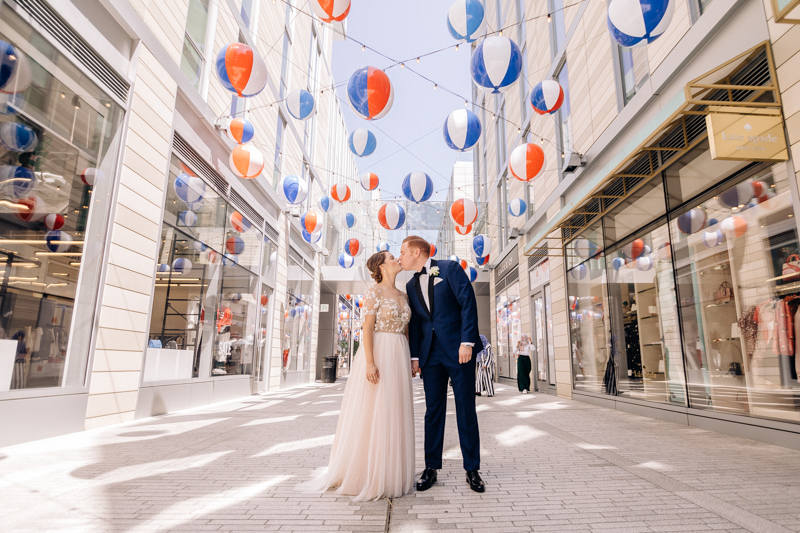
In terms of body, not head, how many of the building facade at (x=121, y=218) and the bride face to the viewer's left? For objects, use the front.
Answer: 0

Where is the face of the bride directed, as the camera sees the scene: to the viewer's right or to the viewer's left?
to the viewer's right

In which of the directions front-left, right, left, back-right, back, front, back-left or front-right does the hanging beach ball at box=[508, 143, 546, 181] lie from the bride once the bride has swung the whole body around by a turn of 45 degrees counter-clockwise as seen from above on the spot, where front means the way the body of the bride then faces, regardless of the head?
front-left

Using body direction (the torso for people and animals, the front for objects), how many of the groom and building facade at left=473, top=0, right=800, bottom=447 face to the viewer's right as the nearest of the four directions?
0

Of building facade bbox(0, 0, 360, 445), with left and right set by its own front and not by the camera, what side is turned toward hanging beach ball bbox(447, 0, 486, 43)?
front

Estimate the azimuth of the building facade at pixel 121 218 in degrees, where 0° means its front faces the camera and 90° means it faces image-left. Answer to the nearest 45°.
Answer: approximately 315°

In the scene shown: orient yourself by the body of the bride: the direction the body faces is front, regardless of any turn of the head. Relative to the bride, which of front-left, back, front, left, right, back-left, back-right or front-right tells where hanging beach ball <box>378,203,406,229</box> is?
back-left

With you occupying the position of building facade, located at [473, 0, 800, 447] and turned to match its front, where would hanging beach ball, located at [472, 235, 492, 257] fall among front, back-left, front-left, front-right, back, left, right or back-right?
right

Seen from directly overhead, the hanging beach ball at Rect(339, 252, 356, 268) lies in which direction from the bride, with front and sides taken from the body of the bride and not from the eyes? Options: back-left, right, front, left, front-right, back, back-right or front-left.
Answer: back-left

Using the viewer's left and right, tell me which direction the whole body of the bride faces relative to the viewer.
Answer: facing the viewer and to the right of the viewer

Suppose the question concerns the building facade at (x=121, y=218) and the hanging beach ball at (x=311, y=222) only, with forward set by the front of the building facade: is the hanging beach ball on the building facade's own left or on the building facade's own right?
on the building facade's own left

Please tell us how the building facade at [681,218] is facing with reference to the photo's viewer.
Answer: facing the viewer and to the left of the viewer
